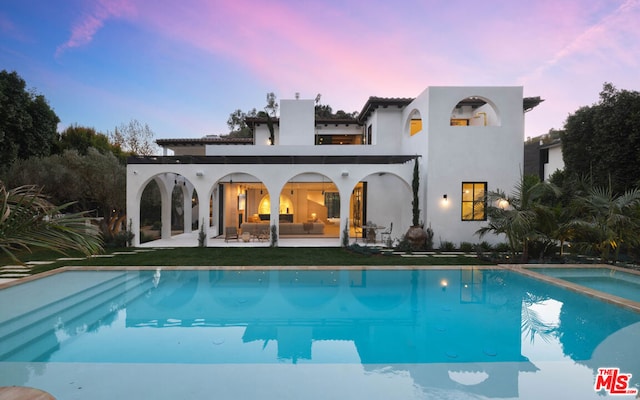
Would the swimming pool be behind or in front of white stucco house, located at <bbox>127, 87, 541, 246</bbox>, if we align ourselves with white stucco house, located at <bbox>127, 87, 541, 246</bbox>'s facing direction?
in front

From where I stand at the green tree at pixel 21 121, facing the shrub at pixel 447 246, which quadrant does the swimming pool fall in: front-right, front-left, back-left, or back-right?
front-right

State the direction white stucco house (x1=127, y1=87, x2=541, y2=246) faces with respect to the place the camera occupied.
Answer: facing the viewer

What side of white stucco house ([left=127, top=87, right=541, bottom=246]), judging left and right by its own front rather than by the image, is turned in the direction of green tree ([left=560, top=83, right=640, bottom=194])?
left

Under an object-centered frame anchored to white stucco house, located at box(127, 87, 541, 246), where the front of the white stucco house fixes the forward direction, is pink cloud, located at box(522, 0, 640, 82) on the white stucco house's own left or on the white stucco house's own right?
on the white stucco house's own left

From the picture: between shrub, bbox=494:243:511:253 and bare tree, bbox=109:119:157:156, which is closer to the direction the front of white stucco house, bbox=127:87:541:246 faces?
the shrub

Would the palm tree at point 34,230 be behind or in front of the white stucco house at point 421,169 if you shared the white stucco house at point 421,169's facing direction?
in front

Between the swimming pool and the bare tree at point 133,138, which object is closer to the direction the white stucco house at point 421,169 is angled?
the swimming pool

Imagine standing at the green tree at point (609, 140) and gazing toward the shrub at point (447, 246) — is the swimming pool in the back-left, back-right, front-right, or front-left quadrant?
front-left

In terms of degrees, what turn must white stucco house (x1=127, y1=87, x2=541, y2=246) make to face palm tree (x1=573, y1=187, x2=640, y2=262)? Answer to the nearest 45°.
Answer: approximately 45° to its left

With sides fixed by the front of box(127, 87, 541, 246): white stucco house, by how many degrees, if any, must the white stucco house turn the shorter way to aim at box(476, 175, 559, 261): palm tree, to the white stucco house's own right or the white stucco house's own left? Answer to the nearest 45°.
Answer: approximately 45° to the white stucco house's own left

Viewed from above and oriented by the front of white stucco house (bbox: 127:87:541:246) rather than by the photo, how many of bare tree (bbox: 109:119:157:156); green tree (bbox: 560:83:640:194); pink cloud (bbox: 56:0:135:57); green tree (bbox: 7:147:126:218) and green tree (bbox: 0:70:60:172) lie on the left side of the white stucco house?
1

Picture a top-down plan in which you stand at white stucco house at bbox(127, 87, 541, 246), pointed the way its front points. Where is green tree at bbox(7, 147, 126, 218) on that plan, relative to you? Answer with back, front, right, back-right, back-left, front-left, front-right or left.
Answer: right

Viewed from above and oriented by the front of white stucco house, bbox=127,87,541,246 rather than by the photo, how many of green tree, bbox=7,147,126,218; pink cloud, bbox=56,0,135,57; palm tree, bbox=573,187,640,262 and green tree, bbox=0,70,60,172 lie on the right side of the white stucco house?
3
